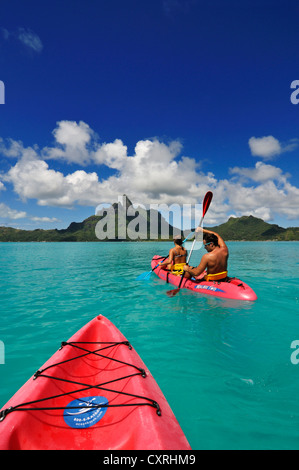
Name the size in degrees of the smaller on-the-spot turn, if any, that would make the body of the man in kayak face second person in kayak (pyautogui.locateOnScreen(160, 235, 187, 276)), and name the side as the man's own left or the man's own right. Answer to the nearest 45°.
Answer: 0° — they already face them

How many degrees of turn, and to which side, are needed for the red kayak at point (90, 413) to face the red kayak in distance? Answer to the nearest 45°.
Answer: approximately 45° to its right

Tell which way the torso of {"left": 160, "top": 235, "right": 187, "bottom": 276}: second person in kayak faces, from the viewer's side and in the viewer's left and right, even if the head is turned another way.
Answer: facing away from the viewer and to the left of the viewer

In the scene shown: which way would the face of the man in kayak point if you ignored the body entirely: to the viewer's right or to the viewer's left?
to the viewer's left

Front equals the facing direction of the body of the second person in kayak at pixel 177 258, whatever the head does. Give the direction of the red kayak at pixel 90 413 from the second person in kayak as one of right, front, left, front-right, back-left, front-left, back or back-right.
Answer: back-left

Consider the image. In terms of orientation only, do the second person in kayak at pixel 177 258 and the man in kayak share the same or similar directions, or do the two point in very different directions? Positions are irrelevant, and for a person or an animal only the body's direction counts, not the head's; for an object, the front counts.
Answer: same or similar directions

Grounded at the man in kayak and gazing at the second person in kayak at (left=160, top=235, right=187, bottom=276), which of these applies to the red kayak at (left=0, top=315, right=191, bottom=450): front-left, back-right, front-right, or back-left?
back-left

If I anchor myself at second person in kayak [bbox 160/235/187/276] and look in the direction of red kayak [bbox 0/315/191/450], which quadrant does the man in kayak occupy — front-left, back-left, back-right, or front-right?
front-left

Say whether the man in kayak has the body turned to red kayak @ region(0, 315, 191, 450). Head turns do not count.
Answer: no

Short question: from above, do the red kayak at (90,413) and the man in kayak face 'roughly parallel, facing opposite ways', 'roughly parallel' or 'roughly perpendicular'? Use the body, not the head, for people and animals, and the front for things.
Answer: roughly parallel

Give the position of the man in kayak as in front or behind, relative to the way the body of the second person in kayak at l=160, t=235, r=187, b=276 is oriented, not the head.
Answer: behind

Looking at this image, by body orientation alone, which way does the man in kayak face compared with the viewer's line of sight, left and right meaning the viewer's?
facing away from the viewer and to the left of the viewer

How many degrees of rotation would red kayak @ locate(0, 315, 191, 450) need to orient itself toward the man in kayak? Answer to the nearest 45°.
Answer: approximately 45° to its right

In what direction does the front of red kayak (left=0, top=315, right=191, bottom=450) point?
away from the camera

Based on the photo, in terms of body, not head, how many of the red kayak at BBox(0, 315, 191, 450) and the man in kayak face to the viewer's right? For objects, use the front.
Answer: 0
